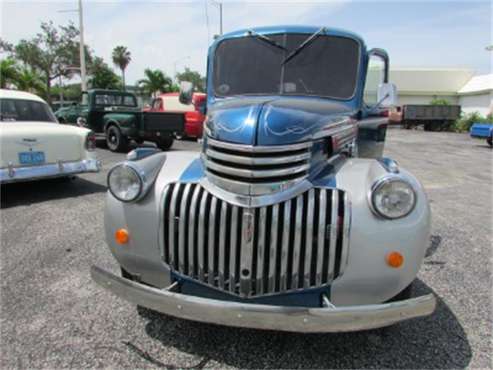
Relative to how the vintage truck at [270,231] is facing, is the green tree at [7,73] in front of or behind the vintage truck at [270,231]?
behind

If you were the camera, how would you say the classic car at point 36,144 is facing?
facing away from the viewer and to the left of the viewer

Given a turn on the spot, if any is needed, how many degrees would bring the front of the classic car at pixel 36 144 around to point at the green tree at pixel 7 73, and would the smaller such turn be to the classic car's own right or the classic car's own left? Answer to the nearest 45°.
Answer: approximately 45° to the classic car's own right

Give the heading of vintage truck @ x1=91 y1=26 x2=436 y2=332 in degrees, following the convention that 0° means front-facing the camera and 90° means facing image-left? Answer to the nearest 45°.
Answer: approximately 0°

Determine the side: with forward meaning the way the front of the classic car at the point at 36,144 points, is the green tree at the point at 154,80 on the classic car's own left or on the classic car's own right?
on the classic car's own right

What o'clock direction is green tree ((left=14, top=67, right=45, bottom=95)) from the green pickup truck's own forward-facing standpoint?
The green tree is roughly at 1 o'clock from the green pickup truck.

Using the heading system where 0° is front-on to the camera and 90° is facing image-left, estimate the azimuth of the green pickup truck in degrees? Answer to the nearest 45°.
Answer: approximately 135°

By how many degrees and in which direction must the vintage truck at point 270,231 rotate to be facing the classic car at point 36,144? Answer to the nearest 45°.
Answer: approximately 135° to its right

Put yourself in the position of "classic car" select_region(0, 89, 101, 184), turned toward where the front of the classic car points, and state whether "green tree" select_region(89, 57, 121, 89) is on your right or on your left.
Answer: on your right

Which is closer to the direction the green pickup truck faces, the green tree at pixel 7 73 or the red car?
the green tree

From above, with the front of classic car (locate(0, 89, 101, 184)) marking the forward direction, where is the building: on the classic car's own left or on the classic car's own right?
on the classic car's own right
